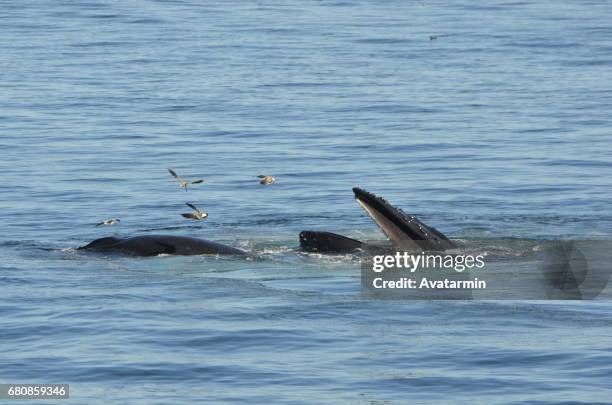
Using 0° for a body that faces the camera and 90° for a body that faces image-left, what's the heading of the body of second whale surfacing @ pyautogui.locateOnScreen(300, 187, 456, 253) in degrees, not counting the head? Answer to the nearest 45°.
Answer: approximately 90°
